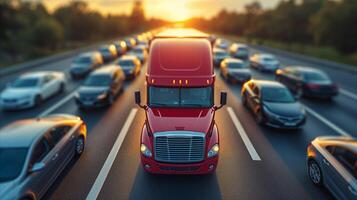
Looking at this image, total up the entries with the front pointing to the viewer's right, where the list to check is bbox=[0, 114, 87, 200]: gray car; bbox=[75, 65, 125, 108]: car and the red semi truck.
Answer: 0

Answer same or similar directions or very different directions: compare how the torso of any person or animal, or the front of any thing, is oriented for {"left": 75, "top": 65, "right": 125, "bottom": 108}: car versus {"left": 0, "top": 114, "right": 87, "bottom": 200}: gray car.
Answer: same or similar directions

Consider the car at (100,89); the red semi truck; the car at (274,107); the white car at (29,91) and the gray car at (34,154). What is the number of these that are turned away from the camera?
0

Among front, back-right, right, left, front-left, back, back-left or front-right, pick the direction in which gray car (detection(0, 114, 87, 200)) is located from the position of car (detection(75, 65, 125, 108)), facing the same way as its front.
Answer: front-left

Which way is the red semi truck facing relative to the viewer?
toward the camera

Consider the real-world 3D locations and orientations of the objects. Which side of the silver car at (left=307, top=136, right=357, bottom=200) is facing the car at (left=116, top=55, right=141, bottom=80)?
back

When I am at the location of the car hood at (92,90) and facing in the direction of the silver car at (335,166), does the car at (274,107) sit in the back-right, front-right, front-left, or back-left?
front-left

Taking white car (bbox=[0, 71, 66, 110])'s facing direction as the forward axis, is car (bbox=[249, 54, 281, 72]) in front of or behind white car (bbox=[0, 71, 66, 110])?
behind

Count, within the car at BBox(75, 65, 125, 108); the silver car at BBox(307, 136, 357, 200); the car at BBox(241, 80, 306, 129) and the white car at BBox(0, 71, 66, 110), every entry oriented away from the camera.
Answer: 0

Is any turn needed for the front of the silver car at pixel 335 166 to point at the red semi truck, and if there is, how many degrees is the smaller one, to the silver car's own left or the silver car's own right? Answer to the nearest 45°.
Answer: approximately 135° to the silver car's own right

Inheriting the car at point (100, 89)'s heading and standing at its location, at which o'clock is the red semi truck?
The red semi truck is roughly at 10 o'clock from the car.

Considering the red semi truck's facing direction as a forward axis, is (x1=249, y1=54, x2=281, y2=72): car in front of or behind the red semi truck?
behind

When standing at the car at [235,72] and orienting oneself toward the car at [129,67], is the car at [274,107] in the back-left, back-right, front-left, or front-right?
back-left

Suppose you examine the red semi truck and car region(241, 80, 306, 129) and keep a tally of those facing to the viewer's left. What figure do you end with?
0

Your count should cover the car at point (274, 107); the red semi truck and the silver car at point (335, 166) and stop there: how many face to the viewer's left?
0

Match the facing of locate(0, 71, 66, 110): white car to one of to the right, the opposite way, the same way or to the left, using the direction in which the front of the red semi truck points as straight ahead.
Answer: the same way
